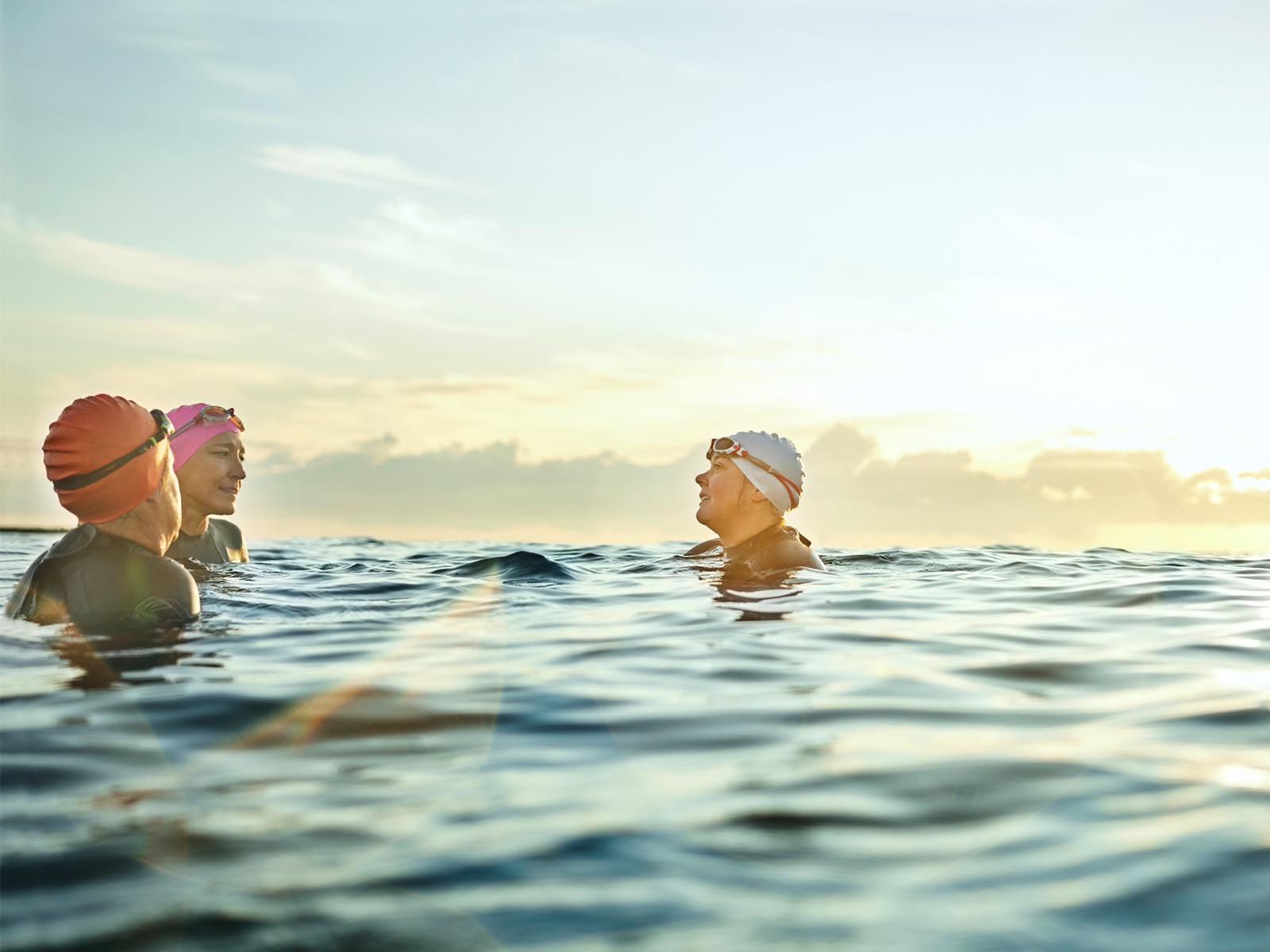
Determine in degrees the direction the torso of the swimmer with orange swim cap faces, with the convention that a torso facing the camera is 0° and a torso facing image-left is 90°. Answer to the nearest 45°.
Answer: approximately 225°

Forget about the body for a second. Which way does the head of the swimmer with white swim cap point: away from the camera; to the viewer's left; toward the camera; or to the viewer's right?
to the viewer's left

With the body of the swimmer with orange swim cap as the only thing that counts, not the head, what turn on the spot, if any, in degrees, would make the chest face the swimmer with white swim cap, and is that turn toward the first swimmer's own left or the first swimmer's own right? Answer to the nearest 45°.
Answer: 0° — they already face them

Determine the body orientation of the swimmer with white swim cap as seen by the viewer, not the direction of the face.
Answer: to the viewer's left

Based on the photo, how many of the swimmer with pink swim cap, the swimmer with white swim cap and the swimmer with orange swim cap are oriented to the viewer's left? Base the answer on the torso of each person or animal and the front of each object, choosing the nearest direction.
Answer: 1

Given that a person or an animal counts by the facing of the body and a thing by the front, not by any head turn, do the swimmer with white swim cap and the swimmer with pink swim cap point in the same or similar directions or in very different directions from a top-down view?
very different directions

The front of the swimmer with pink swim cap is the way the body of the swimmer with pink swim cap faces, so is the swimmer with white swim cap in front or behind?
in front

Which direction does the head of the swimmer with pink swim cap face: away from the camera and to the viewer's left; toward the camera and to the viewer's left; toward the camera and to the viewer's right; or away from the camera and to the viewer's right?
toward the camera and to the viewer's right

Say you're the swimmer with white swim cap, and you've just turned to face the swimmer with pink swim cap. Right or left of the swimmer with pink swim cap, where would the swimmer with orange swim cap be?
left

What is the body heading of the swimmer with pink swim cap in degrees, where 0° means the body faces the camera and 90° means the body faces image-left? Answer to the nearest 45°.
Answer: approximately 315°

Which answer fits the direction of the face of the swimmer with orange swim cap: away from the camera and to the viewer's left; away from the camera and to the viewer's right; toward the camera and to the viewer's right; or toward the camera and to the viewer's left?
away from the camera and to the viewer's right

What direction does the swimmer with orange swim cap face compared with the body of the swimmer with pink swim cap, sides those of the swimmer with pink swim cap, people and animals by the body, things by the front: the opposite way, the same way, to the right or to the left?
to the left

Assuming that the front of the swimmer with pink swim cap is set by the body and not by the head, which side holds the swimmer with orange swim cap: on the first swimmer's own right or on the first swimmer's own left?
on the first swimmer's own right
